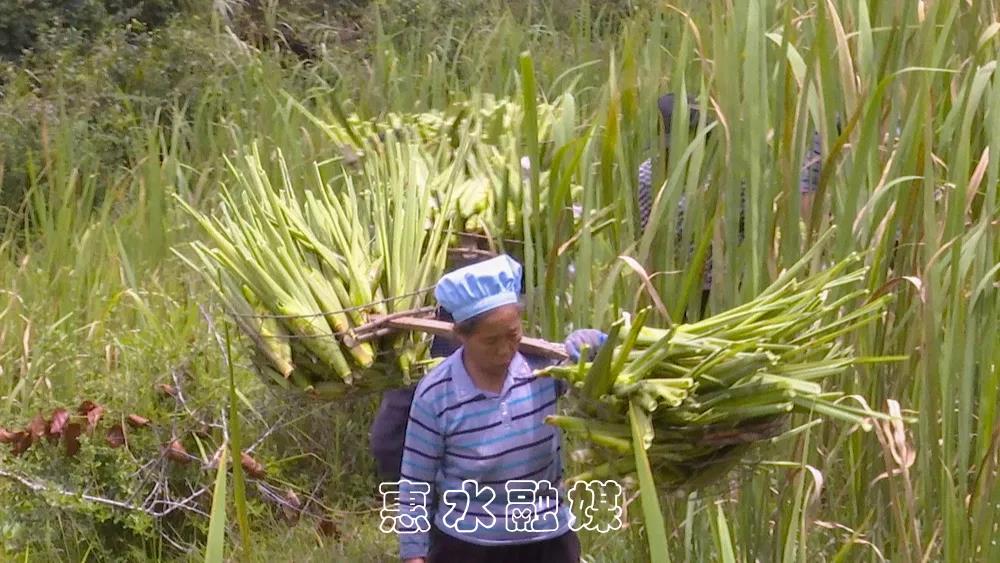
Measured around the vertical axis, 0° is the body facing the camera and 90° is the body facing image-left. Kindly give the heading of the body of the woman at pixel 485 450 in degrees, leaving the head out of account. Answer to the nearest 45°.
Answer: approximately 315°
